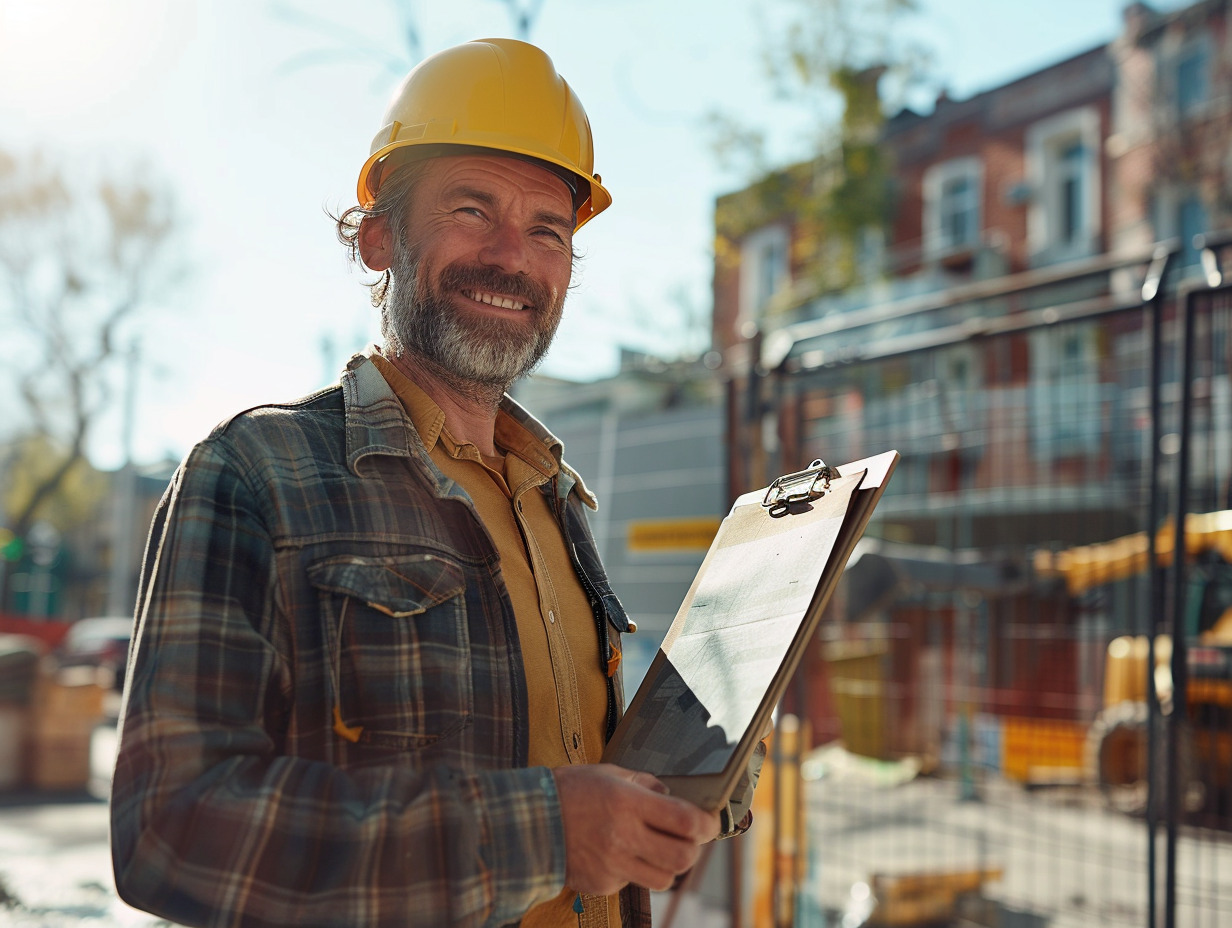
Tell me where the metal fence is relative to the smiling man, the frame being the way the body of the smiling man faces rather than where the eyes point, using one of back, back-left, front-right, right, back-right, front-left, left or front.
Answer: left

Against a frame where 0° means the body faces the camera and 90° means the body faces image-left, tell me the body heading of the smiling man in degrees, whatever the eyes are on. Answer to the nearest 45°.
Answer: approximately 315°

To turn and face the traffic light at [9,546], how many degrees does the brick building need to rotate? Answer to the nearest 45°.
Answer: approximately 90° to its right

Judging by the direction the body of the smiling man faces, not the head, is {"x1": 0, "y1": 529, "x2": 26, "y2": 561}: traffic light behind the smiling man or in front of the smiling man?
behind

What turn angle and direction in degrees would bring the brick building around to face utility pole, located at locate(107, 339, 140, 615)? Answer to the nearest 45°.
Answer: approximately 90° to its right

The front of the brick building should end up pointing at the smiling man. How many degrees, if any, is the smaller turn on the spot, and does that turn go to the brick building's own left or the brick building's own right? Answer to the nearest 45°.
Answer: approximately 45° to the brick building's own left

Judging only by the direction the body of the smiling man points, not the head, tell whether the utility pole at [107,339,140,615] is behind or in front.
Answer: behind

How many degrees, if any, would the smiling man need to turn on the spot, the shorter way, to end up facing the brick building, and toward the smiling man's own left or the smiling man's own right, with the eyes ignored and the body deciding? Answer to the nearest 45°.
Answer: approximately 90° to the smiling man's own left
